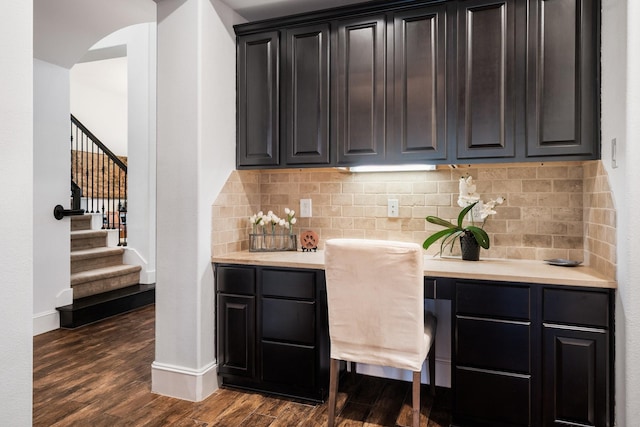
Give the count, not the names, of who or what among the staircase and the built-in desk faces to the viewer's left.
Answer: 0

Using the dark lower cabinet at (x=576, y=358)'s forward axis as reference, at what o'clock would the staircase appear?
The staircase is roughly at 3 o'clock from the dark lower cabinet.

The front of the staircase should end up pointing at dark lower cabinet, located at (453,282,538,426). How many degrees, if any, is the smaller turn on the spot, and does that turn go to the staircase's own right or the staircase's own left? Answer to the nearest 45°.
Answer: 0° — it already faces it

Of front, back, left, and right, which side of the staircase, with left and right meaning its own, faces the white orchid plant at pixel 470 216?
front

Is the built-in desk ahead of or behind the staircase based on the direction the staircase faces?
ahead

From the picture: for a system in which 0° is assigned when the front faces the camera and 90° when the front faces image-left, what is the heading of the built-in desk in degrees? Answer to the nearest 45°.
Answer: approximately 0°

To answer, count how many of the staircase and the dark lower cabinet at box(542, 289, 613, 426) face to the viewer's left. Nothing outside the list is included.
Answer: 0

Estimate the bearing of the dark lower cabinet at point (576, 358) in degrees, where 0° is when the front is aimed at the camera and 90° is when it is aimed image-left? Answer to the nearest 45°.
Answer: approximately 0°

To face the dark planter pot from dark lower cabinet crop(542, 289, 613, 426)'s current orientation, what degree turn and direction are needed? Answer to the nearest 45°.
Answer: approximately 135° to its right

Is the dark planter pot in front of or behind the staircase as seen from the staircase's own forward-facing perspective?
in front

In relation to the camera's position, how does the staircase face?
facing the viewer and to the right of the viewer

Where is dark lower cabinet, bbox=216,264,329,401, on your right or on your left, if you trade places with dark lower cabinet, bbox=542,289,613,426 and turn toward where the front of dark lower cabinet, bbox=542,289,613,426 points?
on your right
